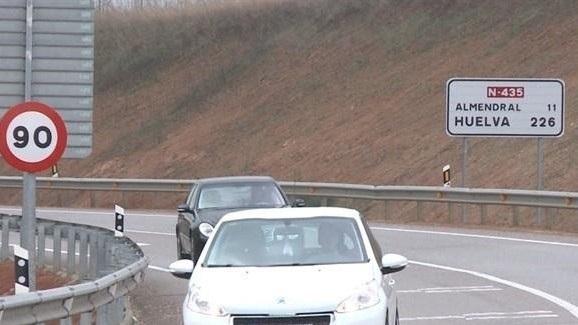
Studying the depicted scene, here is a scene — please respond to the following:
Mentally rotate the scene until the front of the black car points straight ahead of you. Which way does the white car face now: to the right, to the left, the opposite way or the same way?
the same way

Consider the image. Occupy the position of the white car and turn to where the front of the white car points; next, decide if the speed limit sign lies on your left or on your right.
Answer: on your right

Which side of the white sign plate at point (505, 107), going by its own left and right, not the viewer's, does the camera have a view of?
front

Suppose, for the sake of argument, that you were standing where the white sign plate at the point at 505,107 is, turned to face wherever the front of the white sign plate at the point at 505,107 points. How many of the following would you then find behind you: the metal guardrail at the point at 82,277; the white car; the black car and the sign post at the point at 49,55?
0

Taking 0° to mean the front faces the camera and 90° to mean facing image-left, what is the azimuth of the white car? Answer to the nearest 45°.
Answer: approximately 0°

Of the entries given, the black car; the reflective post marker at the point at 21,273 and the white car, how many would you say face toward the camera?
3

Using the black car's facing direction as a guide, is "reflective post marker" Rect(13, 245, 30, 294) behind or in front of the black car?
in front

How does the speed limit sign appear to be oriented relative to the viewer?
toward the camera

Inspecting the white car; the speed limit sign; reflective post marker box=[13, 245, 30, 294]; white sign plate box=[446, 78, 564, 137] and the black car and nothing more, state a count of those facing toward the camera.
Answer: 5

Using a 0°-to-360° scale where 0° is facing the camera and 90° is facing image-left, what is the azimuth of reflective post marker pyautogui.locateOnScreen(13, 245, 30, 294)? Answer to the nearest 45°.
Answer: approximately 0°

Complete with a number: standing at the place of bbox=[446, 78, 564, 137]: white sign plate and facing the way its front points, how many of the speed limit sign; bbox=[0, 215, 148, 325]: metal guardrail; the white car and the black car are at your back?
0

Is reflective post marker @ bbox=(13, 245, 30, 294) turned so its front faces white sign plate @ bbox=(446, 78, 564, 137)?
no

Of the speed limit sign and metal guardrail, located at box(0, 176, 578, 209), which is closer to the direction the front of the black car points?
the speed limit sign

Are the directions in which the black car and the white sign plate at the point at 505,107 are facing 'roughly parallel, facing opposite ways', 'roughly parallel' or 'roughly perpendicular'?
roughly parallel

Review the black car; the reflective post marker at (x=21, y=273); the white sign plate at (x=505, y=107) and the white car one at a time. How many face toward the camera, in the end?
4
